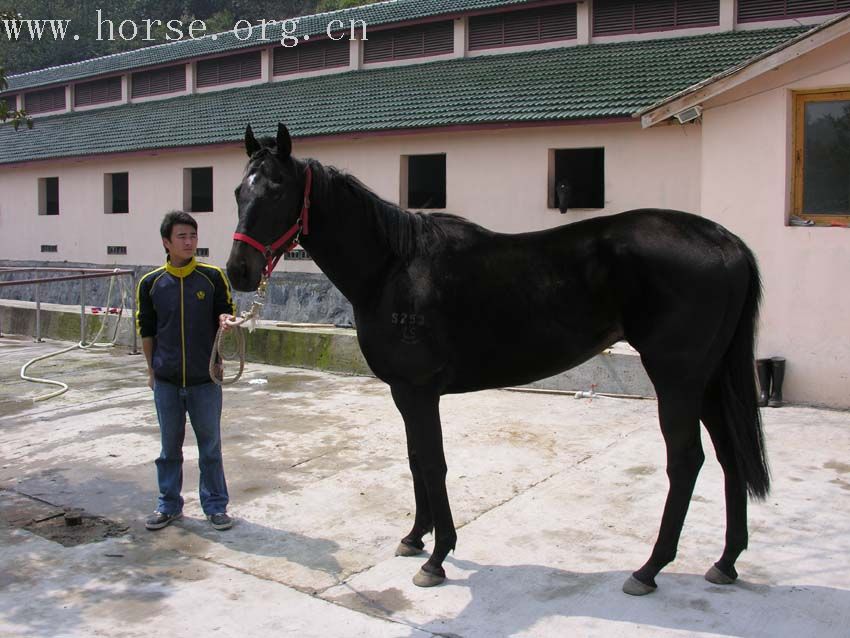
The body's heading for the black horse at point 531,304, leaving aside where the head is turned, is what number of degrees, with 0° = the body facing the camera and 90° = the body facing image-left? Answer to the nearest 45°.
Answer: approximately 90°

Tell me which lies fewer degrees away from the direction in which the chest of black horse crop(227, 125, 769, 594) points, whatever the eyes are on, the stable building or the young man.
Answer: the young man

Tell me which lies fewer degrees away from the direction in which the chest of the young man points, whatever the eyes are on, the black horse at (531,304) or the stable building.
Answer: the black horse

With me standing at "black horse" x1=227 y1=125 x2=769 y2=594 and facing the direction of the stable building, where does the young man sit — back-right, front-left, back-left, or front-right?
front-left

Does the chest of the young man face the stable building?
no

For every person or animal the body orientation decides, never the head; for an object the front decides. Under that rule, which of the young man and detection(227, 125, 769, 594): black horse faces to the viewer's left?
the black horse

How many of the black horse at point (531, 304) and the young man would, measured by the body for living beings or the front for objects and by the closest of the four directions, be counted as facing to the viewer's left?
1

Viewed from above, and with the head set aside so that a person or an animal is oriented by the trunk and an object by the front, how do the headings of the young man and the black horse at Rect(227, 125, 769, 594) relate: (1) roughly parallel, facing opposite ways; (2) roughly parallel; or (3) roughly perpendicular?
roughly perpendicular

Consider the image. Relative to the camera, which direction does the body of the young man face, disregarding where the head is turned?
toward the camera

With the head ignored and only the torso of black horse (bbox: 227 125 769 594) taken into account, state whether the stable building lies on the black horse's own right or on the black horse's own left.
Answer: on the black horse's own right
